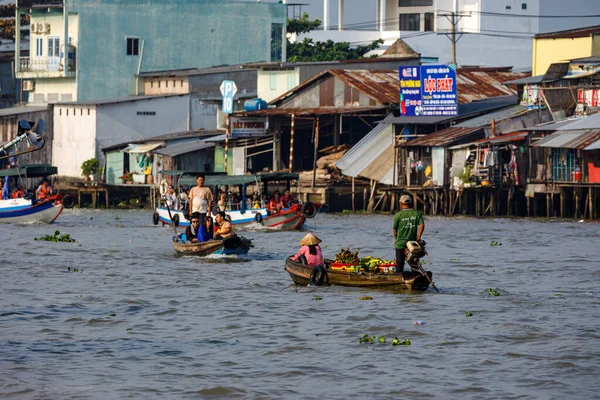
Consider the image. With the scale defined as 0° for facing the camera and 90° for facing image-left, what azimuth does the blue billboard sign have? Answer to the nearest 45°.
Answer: approximately 0°

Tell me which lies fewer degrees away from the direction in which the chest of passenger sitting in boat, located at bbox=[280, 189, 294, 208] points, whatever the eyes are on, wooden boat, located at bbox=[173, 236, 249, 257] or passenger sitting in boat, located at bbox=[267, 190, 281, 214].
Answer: the wooden boat

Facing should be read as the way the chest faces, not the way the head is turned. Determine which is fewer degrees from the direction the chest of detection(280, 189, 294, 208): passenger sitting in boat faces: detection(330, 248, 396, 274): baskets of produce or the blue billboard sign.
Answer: the baskets of produce

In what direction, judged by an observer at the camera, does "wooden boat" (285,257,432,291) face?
facing to the left of the viewer

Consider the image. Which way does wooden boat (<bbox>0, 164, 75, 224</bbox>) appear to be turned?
to the viewer's right

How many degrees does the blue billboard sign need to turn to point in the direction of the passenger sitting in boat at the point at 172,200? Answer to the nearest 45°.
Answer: approximately 45° to its right

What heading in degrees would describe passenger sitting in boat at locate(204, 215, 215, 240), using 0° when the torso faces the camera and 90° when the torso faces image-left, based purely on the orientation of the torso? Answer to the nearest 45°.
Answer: approximately 315°
